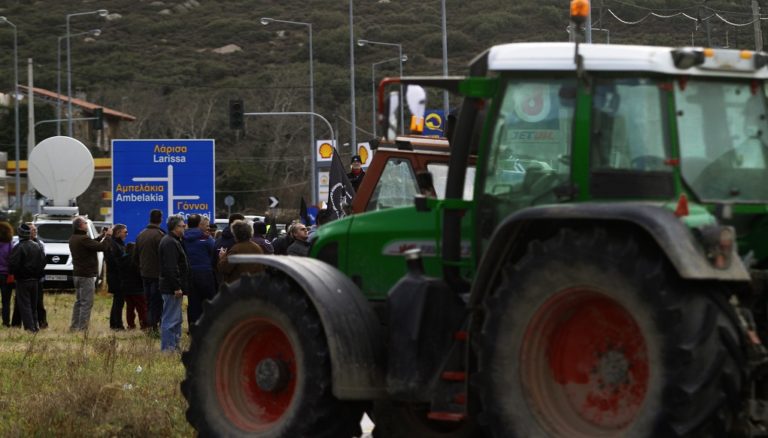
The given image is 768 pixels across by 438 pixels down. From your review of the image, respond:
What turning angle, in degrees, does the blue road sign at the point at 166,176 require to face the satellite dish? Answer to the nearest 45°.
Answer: approximately 135° to its right

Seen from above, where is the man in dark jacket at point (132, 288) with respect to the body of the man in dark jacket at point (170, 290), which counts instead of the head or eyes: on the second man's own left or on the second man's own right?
on the second man's own left

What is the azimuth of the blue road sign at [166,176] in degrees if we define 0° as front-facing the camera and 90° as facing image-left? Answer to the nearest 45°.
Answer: approximately 0°

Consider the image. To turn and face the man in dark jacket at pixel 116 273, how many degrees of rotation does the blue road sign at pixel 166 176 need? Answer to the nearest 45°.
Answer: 0° — it already faces them

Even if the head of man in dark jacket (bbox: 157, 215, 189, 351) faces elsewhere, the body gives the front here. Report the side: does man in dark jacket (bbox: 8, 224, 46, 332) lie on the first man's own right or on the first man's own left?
on the first man's own left

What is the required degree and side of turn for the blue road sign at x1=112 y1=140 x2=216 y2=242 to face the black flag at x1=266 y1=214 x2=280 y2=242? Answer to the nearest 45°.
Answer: approximately 135° to its left

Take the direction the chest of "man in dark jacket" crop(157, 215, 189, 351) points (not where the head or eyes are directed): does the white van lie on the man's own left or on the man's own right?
on the man's own left

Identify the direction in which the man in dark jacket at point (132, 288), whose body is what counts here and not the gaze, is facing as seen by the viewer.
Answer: away from the camera

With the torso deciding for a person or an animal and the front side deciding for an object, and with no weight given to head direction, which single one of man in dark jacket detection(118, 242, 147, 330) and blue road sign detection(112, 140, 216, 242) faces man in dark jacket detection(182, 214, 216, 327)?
the blue road sign

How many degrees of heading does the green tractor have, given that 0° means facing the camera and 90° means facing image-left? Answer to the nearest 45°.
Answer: approximately 135°

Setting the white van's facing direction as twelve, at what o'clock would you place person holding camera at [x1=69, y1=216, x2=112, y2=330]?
The person holding camera is roughly at 12 o'clock from the white van.
